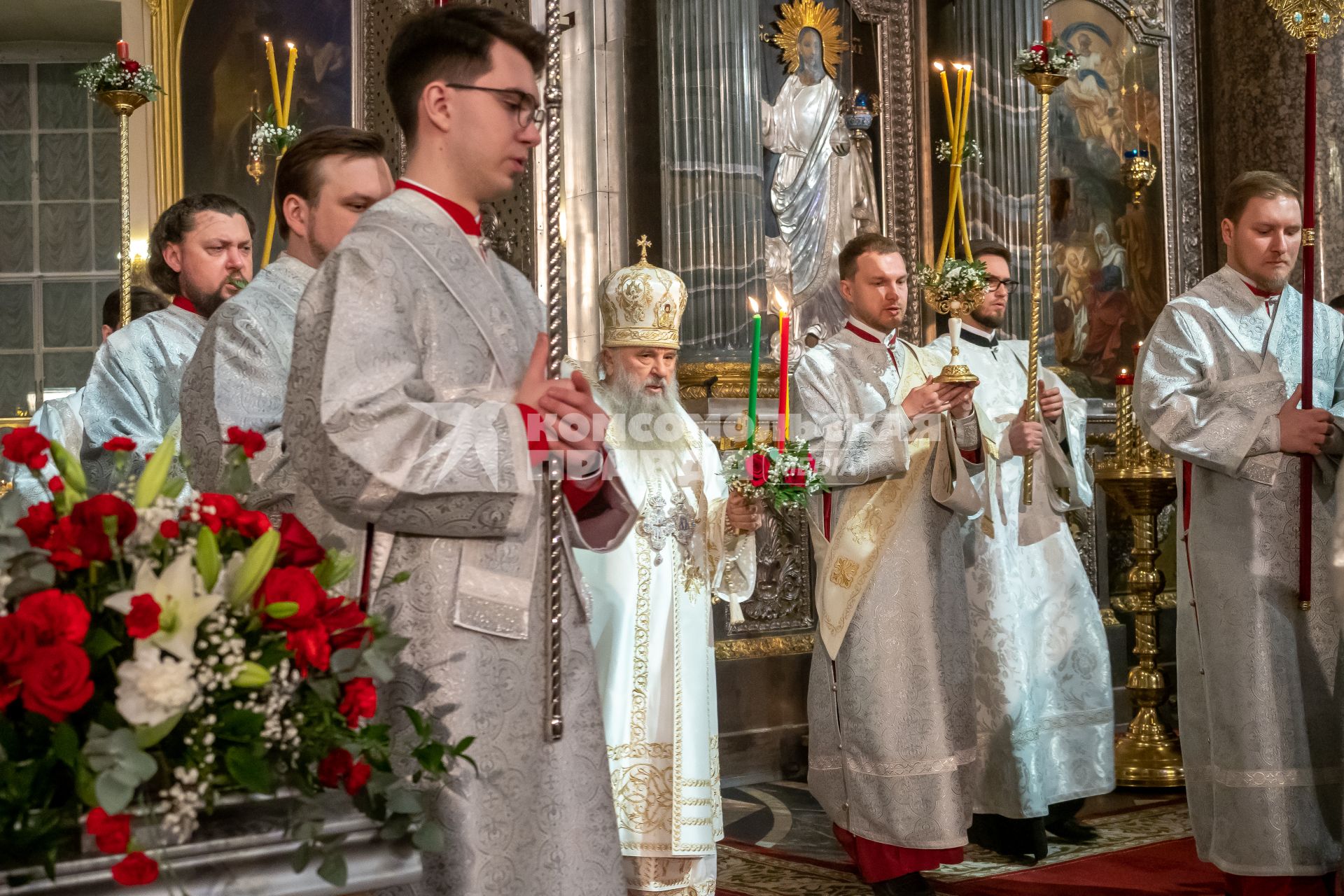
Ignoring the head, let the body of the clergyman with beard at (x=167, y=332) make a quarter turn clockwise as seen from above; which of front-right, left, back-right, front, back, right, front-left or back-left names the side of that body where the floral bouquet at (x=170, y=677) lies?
front-left

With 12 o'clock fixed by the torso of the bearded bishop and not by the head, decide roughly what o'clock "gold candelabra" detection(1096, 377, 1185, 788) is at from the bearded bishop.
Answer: The gold candelabra is roughly at 9 o'clock from the bearded bishop.

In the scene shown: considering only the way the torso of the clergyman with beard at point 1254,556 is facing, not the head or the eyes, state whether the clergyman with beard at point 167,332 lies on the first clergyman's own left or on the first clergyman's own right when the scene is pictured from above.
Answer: on the first clergyman's own right

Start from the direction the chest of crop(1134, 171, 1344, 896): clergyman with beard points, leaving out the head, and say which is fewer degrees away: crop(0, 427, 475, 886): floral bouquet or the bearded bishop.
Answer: the floral bouquet

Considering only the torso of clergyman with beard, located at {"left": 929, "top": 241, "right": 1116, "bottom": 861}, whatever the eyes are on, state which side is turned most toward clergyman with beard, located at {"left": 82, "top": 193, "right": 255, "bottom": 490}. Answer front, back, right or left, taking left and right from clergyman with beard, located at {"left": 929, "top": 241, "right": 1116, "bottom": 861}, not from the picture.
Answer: right

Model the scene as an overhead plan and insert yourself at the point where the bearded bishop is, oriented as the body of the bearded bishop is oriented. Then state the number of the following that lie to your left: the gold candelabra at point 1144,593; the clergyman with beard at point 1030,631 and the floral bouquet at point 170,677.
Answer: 2

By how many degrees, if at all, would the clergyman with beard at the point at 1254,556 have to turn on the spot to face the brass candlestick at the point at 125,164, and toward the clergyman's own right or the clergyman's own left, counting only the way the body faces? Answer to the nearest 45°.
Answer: approximately 135° to the clergyman's own right

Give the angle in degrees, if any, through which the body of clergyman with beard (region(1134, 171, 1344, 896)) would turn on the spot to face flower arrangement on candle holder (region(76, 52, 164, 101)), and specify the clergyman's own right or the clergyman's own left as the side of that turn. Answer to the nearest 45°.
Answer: approximately 135° to the clergyman's own right

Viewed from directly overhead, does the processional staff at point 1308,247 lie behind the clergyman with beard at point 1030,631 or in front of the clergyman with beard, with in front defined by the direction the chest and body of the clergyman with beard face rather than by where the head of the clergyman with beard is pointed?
in front

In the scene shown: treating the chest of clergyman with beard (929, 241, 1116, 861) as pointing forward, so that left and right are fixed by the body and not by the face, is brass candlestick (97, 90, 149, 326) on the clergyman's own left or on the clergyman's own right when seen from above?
on the clergyman's own right

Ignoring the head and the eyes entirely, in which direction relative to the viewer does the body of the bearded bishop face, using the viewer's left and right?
facing the viewer and to the right of the viewer

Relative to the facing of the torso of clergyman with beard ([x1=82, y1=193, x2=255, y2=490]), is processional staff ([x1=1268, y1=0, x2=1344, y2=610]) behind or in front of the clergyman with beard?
in front
